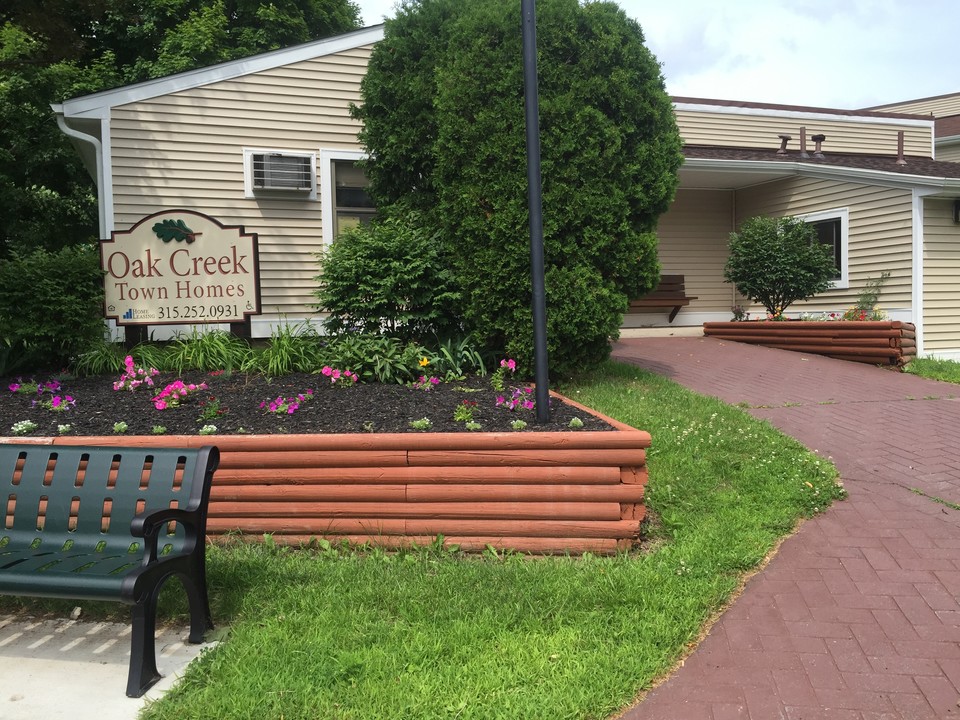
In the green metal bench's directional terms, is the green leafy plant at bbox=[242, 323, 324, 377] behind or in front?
behind

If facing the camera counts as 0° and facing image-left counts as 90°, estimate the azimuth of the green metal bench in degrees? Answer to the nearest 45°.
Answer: approximately 45°
